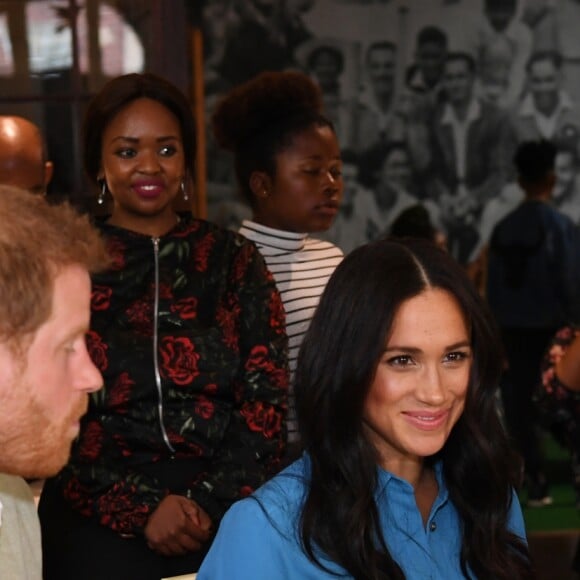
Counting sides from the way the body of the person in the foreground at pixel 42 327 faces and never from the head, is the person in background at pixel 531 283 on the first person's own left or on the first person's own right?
on the first person's own left

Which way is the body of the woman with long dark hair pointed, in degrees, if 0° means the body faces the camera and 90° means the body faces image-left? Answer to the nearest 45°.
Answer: approximately 315°

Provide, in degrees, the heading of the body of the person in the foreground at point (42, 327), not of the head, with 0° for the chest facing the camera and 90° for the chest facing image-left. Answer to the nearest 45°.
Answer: approximately 270°

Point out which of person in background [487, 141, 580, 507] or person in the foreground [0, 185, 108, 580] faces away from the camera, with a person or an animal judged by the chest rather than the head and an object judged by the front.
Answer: person in background [487, 141, 580, 507]

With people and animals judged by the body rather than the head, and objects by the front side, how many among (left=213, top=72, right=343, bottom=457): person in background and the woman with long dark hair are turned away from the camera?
0

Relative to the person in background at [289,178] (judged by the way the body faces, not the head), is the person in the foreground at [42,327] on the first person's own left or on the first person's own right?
on the first person's own right

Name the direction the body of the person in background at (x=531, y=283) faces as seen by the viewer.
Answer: away from the camera

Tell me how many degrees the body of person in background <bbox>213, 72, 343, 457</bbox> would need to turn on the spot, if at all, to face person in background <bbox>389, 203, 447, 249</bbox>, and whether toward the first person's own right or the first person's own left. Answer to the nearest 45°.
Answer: approximately 135° to the first person's own left

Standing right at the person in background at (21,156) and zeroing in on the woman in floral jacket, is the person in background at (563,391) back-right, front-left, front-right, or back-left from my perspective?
front-left

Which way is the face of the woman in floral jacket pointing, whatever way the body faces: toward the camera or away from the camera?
toward the camera

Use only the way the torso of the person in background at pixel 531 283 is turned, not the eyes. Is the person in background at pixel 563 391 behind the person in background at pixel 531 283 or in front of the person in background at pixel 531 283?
behind

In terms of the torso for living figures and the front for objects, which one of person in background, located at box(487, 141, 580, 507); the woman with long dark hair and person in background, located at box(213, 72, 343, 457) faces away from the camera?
person in background, located at box(487, 141, 580, 507)

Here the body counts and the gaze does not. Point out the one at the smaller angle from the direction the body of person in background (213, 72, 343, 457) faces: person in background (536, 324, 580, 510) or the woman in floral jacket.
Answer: the person in background

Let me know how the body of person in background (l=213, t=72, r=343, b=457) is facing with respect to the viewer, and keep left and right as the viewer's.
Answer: facing the viewer and to the right of the viewer
